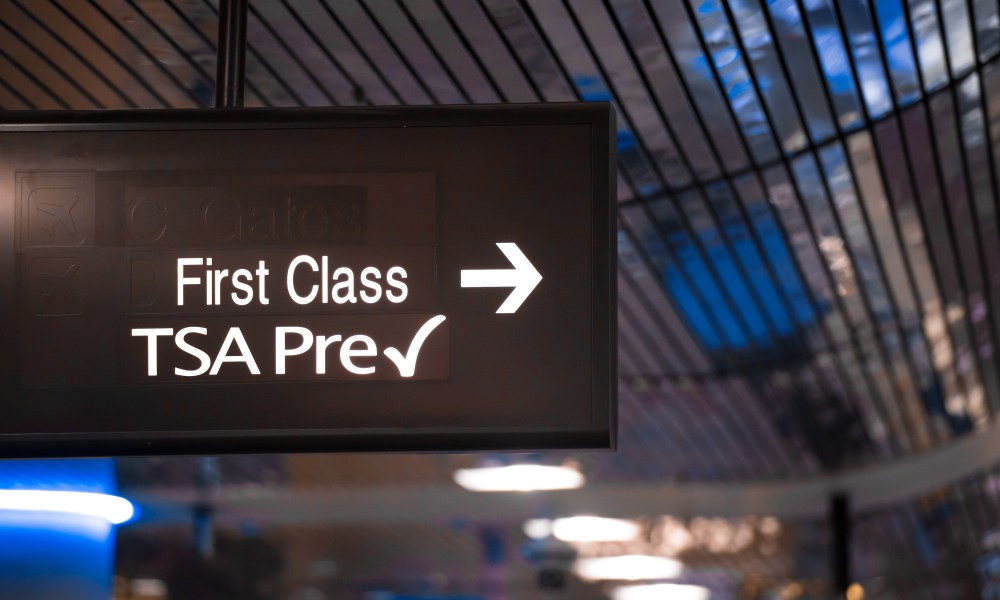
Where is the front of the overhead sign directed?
toward the camera

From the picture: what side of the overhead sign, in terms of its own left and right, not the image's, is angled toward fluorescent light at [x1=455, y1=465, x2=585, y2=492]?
back

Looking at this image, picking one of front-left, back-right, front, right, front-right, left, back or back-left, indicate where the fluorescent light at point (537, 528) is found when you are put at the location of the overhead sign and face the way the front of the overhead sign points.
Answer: back

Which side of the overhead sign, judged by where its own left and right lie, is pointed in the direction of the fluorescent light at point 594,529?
back

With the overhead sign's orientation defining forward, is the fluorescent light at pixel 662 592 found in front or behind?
behind
